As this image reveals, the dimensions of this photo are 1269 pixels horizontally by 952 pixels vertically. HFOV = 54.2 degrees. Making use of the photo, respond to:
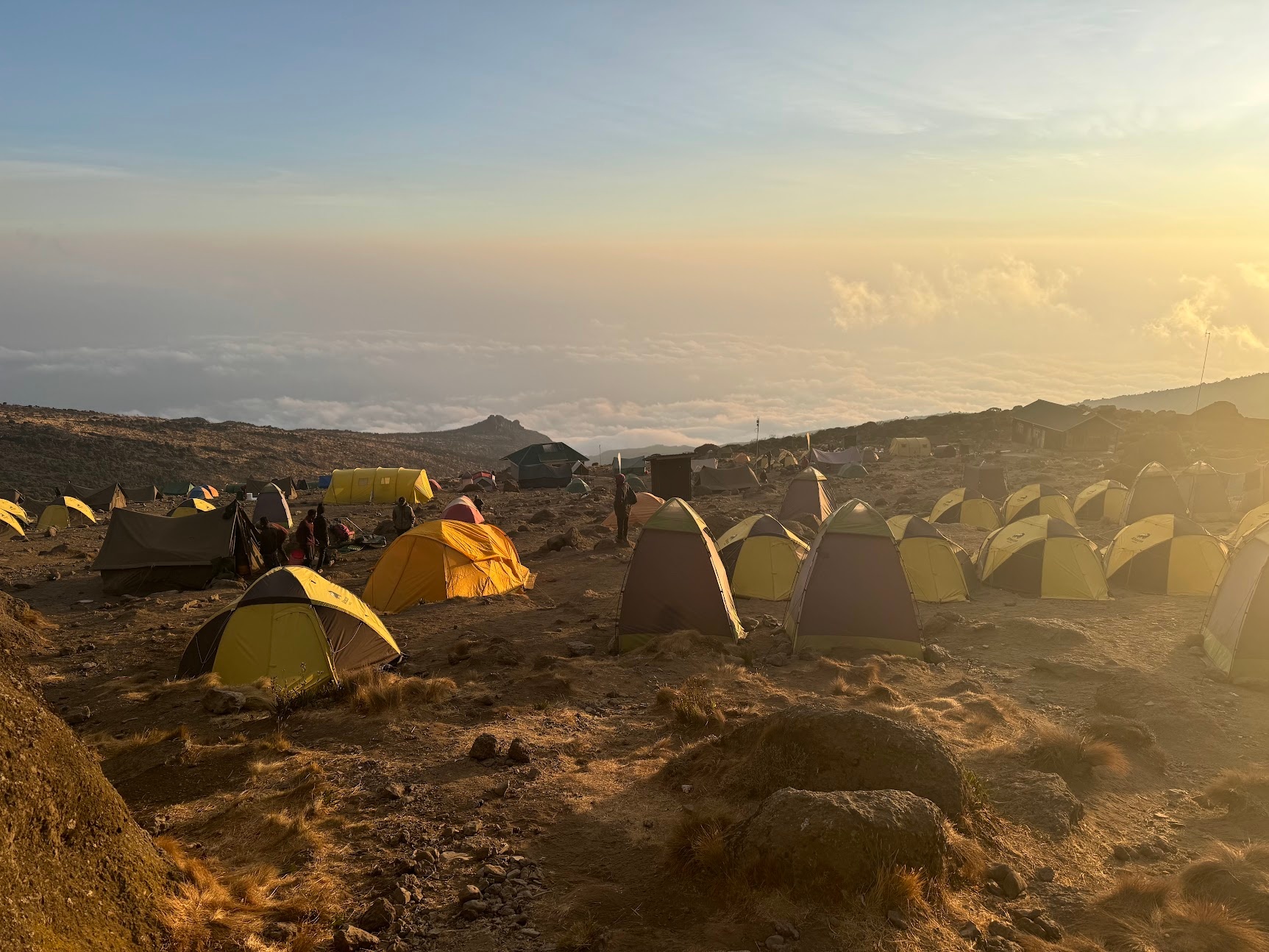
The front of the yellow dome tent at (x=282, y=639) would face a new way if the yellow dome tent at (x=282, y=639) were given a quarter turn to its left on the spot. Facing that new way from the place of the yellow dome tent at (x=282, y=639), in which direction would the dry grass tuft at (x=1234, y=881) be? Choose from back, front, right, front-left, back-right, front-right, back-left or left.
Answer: front-right

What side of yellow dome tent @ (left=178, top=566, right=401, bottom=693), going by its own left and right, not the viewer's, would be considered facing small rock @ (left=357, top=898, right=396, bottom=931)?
front

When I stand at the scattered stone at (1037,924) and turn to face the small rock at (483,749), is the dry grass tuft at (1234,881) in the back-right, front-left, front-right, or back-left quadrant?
back-right
